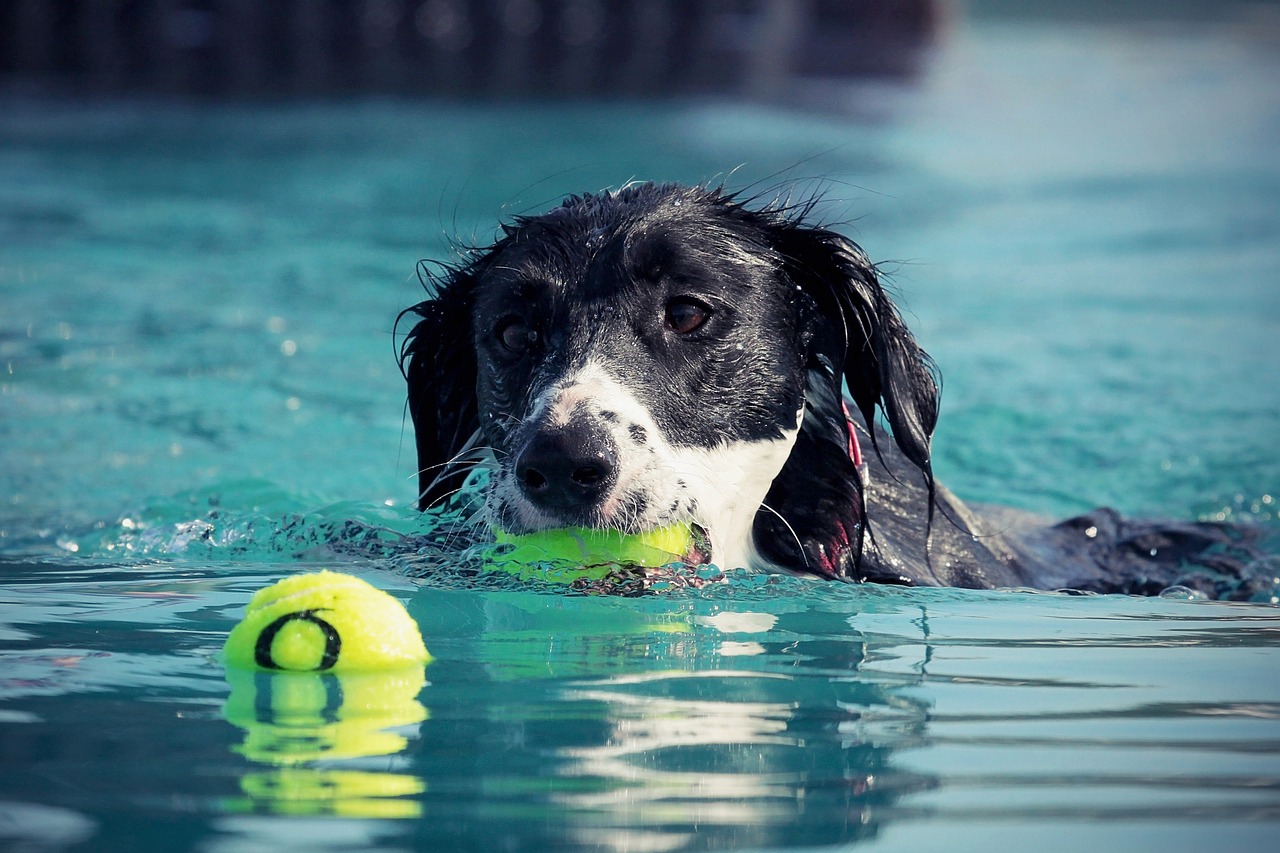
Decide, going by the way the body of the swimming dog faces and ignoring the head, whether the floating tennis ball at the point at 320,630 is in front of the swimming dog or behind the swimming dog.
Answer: in front

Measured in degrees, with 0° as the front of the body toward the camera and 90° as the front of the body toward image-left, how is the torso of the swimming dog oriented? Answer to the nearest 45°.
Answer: approximately 45°
